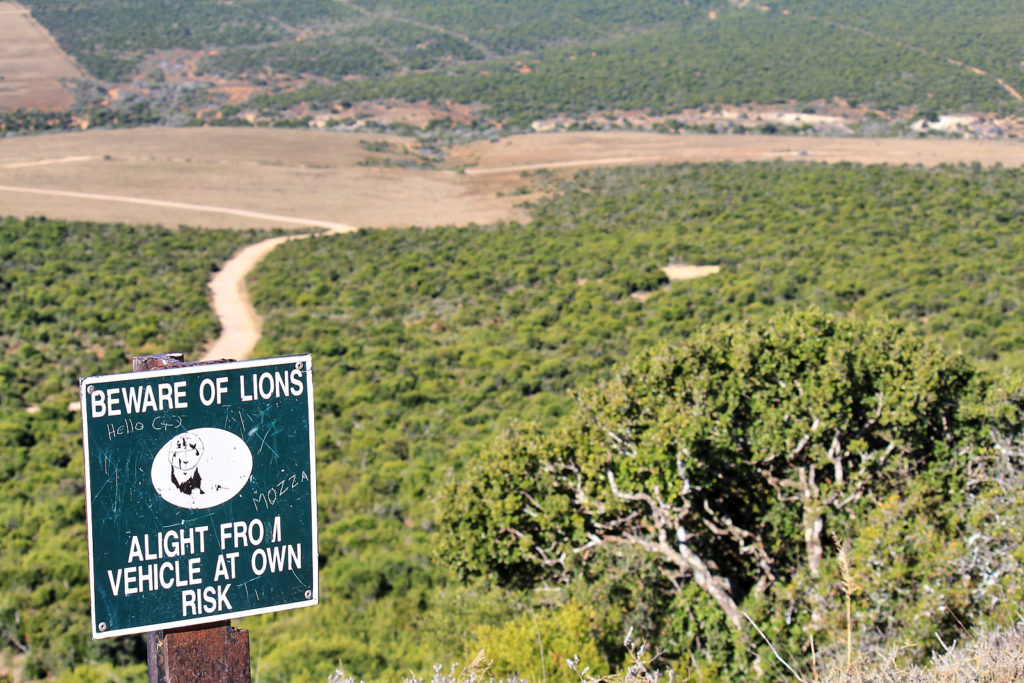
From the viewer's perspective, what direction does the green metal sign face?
toward the camera

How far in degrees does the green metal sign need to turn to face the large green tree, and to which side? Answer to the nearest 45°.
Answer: approximately 135° to its left
